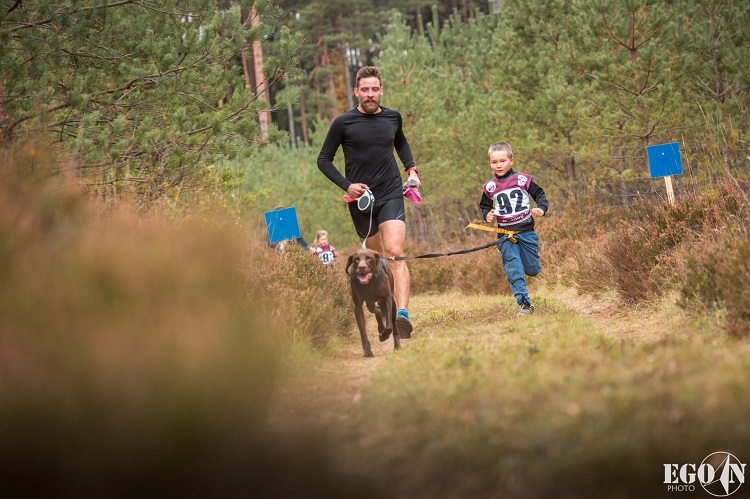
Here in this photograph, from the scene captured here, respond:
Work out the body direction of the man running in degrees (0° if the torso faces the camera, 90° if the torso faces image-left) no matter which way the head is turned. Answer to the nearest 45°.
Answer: approximately 0°

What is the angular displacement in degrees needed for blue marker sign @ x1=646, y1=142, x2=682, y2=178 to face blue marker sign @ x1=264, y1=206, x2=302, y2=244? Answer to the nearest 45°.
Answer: approximately 45° to its right

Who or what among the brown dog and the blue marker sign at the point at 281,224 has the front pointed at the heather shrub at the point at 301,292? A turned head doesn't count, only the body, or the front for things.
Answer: the blue marker sign

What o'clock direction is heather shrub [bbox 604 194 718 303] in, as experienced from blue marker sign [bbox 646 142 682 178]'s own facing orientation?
The heather shrub is roughly at 12 o'clock from the blue marker sign.

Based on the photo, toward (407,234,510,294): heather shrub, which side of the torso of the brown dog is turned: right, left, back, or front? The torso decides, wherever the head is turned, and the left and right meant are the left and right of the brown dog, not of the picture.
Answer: back

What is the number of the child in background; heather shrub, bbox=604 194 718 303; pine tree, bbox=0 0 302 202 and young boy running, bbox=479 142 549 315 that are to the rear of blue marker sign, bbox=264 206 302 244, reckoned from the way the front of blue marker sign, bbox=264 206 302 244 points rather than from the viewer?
1

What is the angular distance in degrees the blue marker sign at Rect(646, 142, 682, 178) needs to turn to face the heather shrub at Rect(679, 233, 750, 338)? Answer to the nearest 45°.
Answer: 0° — it already faces it

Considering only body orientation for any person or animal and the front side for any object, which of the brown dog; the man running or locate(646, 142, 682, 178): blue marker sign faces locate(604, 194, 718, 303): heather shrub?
the blue marker sign

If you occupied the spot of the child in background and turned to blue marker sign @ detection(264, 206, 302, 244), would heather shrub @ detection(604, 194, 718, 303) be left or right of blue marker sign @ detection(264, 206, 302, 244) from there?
left

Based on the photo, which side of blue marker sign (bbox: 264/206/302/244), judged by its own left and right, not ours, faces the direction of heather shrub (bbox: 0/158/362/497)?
front
